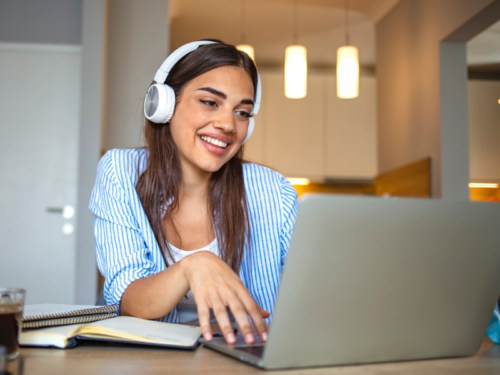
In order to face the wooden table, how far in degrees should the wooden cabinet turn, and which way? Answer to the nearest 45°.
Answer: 0° — it already faces it

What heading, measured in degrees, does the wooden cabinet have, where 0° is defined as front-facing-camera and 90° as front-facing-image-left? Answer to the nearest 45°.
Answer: approximately 0°

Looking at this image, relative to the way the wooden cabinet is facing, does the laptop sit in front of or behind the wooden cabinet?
in front

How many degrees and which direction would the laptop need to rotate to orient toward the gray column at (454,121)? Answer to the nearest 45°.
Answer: approximately 45° to its right

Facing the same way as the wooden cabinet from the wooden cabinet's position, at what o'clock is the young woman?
The young woman is roughly at 12 o'clock from the wooden cabinet.

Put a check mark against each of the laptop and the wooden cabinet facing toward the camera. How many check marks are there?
1

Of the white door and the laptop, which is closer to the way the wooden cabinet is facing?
the laptop

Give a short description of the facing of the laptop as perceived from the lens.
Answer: facing away from the viewer and to the left of the viewer

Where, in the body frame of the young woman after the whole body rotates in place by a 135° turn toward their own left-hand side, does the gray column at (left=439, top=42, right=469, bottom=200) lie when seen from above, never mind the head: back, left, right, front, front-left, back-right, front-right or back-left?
front

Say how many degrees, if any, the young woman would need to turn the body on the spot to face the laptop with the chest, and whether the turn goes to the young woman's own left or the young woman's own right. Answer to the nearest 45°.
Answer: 0° — they already face it
